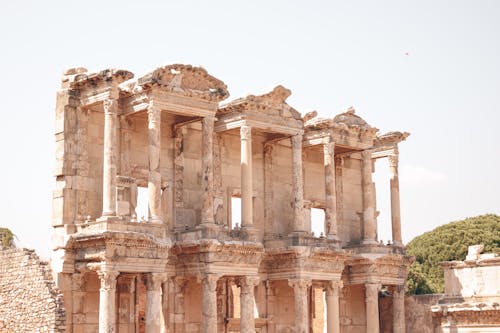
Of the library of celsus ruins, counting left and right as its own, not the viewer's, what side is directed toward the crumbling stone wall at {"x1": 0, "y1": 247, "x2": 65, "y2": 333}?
right

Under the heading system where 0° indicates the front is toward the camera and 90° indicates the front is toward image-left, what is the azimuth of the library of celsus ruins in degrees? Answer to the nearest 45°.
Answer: approximately 315°
